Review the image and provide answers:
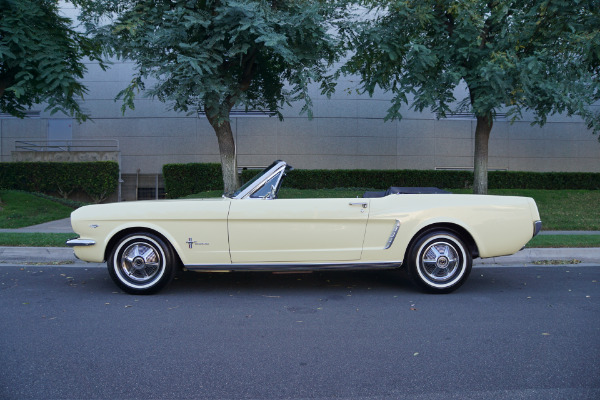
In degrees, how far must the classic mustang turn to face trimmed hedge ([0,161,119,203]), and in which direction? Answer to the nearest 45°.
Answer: approximately 45° to its right

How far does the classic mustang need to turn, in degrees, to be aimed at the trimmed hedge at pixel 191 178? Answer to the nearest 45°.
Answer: approximately 90° to its right

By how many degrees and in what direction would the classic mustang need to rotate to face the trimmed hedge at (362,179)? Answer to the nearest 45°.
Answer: approximately 90° to its right

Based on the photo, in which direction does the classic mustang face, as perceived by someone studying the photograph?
facing to the left of the viewer

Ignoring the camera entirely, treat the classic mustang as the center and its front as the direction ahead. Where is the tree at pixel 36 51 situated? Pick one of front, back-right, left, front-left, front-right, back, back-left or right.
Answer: front-right

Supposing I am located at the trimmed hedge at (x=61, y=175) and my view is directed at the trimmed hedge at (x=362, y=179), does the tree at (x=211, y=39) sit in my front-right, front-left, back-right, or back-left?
front-right

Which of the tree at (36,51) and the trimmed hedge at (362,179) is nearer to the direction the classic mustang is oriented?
the tree
